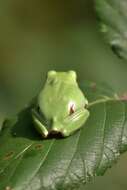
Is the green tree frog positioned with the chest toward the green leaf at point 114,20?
no
